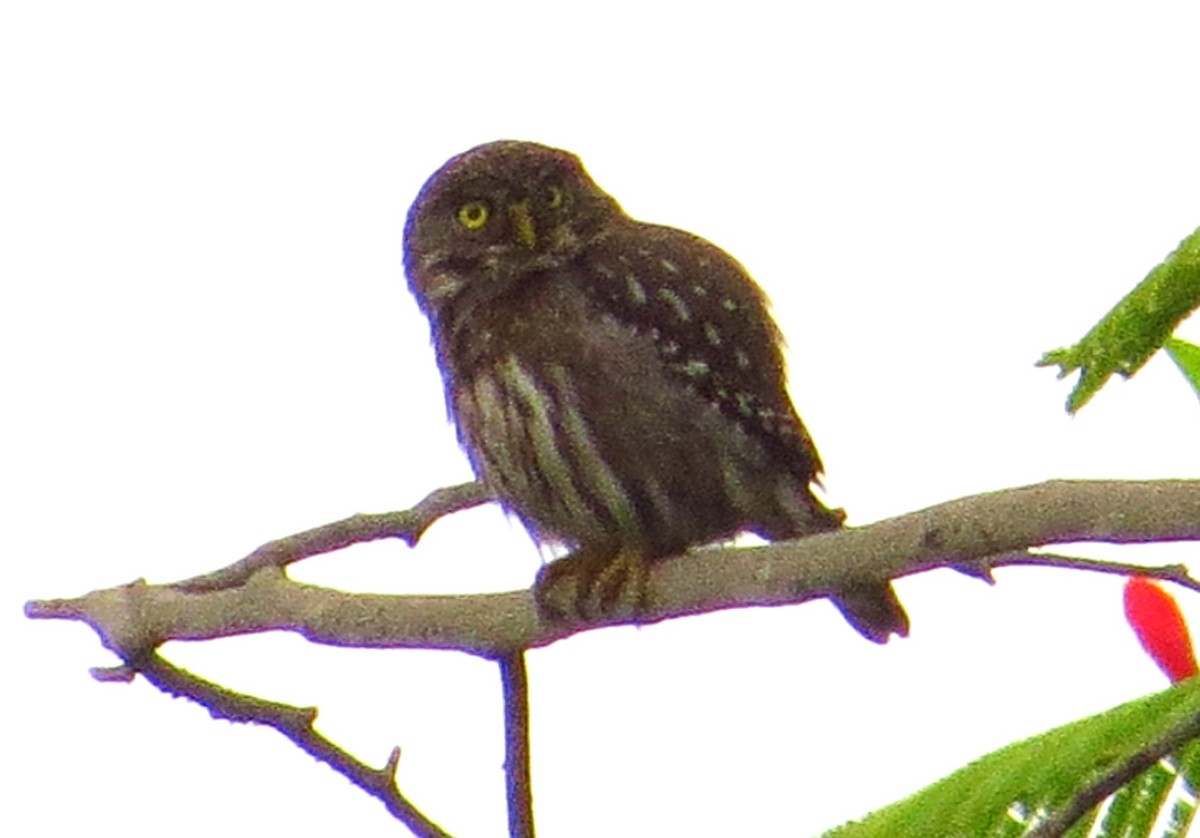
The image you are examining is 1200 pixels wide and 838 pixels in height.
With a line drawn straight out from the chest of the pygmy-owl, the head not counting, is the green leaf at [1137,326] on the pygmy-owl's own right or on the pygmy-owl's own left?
on the pygmy-owl's own left

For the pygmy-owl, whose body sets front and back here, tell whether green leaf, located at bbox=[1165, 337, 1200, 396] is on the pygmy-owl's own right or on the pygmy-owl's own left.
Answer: on the pygmy-owl's own left

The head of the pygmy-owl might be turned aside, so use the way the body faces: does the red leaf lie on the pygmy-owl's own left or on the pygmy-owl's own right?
on the pygmy-owl's own left

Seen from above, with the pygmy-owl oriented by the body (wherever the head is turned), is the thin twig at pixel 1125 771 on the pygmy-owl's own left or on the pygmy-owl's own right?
on the pygmy-owl's own left

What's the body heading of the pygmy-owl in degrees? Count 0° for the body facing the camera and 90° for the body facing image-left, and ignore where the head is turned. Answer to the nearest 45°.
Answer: approximately 45°
